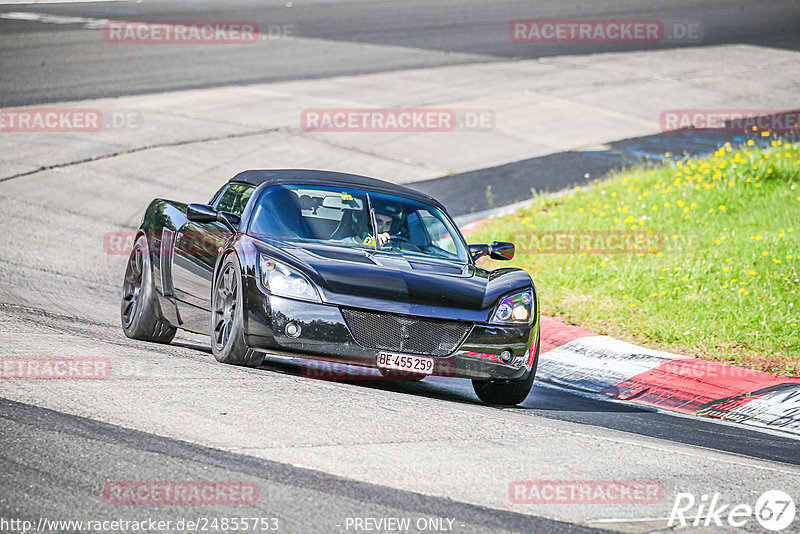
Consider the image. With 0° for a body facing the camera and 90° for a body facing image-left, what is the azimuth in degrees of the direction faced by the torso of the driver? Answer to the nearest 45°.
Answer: approximately 315°

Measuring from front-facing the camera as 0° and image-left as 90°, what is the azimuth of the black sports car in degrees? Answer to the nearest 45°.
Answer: approximately 315°
